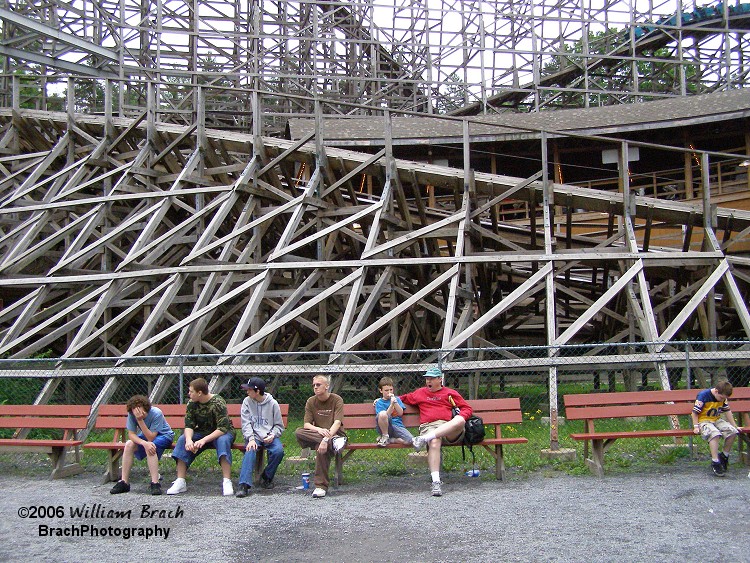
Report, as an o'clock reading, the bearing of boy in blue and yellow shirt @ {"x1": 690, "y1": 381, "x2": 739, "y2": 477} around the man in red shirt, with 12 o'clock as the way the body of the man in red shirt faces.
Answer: The boy in blue and yellow shirt is roughly at 9 o'clock from the man in red shirt.

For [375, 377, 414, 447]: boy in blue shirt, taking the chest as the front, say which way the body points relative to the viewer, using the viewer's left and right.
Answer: facing the viewer and to the right of the viewer

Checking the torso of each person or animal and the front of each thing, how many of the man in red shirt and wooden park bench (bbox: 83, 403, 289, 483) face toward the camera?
2

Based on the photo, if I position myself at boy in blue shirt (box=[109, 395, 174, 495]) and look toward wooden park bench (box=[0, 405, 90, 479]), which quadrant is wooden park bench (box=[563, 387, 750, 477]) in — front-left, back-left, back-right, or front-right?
back-right

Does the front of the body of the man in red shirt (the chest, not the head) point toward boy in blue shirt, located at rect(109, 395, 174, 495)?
no

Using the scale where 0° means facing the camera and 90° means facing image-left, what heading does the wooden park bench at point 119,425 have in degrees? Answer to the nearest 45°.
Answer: approximately 0°

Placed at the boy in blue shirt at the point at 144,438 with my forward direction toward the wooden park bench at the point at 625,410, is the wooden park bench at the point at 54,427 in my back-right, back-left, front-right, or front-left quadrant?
back-left

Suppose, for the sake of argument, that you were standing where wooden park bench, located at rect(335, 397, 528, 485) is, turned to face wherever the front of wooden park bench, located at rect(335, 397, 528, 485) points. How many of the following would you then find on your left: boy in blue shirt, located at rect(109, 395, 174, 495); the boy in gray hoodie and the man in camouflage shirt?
0

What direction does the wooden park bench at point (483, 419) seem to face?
toward the camera

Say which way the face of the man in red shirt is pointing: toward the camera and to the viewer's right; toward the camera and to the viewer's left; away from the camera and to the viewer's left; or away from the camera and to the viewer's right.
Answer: toward the camera and to the viewer's left

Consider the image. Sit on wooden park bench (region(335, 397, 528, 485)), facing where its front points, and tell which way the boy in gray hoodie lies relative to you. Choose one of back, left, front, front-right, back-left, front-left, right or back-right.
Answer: right

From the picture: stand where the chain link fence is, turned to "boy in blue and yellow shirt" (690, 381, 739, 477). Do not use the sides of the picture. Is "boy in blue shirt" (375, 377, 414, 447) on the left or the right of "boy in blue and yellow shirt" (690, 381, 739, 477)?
right

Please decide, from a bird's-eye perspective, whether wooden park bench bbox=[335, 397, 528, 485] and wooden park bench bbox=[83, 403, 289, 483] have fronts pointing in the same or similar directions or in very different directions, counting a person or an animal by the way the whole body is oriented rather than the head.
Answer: same or similar directions

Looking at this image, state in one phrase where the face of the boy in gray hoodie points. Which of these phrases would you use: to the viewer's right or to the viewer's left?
to the viewer's left

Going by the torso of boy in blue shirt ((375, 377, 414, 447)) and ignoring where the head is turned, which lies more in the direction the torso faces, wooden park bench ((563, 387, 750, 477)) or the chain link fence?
the wooden park bench

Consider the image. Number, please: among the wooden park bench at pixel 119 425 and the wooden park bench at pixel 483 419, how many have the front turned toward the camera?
2

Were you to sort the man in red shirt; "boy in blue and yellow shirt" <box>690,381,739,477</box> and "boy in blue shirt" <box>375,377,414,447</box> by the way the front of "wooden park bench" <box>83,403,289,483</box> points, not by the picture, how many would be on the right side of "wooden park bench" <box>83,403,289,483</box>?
0

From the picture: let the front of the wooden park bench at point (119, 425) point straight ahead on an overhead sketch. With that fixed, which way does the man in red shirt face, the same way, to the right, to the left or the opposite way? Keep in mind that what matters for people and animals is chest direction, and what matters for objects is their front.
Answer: the same way
